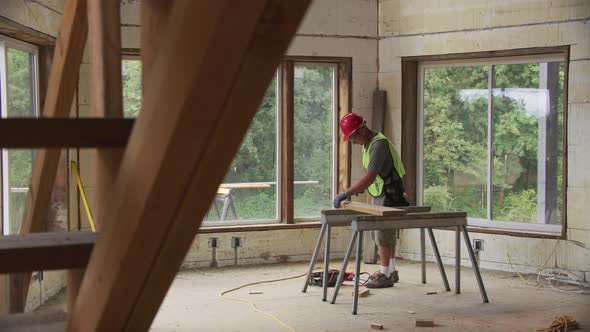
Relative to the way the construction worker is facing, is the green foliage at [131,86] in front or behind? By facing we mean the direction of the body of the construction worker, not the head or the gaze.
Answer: in front

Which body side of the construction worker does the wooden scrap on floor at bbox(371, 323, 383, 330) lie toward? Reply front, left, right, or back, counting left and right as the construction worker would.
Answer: left

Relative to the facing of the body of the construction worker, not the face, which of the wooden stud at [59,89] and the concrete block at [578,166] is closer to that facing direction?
the wooden stud

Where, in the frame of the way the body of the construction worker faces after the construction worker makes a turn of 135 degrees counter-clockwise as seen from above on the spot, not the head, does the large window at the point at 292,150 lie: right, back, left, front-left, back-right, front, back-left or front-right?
back

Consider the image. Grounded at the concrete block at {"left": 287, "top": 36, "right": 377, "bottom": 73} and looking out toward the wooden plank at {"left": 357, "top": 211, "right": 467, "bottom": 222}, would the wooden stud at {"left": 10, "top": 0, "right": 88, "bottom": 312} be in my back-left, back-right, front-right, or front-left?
front-right

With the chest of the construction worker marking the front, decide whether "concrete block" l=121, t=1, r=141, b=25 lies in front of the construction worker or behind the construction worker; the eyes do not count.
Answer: in front

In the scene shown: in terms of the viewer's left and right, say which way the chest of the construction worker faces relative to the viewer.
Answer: facing to the left of the viewer

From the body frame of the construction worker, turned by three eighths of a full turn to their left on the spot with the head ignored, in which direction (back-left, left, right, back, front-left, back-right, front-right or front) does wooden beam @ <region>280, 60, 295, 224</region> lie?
back

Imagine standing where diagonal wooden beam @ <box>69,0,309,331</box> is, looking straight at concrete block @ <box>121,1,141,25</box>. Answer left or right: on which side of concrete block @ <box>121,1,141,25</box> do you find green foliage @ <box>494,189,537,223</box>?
right
